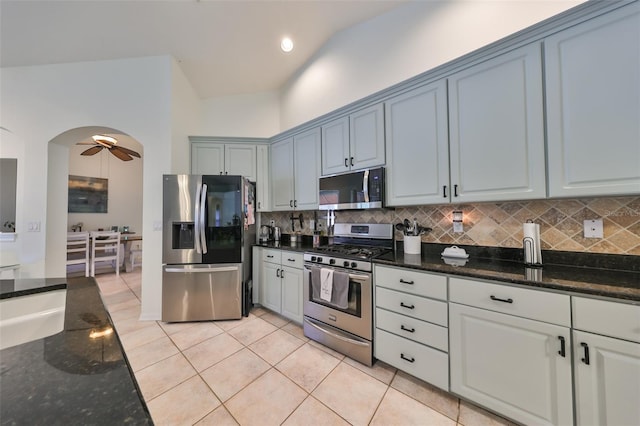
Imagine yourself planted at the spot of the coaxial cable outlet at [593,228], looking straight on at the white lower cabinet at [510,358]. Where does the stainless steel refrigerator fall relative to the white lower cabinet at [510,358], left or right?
right

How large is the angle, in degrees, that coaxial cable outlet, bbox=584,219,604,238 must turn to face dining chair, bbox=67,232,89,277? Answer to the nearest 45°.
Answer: approximately 45° to its right

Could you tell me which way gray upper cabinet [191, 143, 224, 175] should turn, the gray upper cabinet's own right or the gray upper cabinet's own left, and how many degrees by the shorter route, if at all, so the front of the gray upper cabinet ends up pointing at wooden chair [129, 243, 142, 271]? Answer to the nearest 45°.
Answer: approximately 135° to the gray upper cabinet's own right

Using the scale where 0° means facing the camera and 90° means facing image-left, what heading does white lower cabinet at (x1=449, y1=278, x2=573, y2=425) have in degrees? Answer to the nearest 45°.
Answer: approximately 45°

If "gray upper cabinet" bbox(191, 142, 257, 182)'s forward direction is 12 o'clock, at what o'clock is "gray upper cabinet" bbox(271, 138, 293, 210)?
"gray upper cabinet" bbox(271, 138, 293, 210) is roughly at 10 o'clock from "gray upper cabinet" bbox(191, 142, 257, 182).
